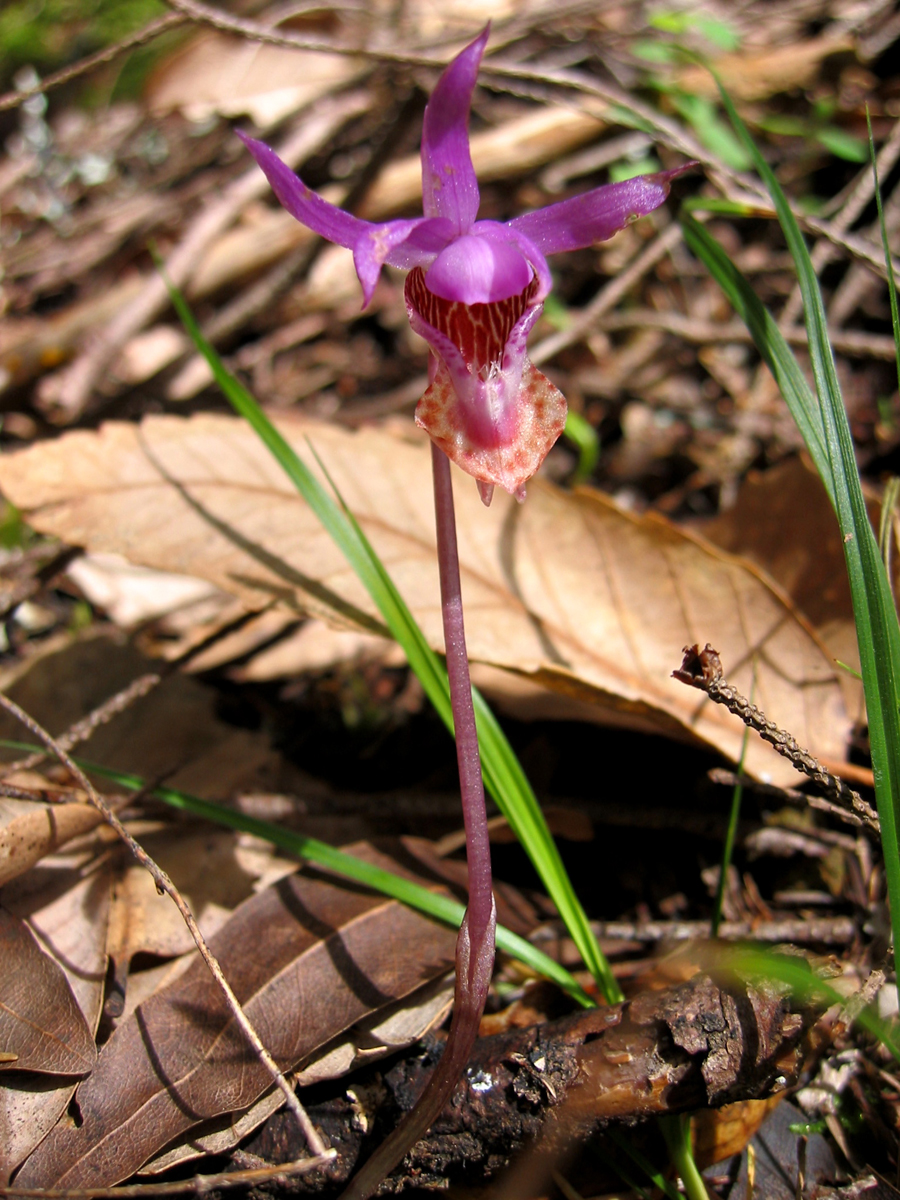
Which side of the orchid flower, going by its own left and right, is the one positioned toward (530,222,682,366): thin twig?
back

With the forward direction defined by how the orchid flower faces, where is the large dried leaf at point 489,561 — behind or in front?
behind

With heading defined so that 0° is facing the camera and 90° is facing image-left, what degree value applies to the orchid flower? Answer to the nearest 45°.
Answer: approximately 0°

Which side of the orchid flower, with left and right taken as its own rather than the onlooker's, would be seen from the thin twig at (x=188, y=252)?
back
